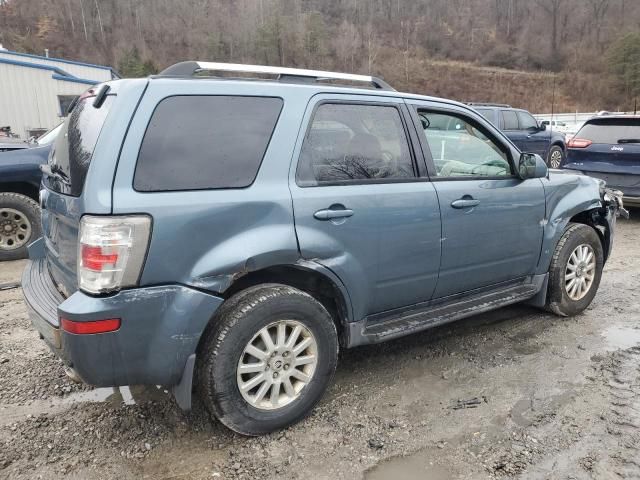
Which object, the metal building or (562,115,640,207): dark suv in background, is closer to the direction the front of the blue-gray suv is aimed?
the dark suv in background

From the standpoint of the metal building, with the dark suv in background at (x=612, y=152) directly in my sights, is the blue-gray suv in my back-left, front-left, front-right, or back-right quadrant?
front-right

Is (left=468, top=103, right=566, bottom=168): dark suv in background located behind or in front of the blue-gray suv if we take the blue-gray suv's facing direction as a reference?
in front

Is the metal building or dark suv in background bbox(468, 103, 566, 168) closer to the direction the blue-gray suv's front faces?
the dark suv in background

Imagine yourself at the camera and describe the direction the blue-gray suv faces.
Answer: facing away from the viewer and to the right of the viewer

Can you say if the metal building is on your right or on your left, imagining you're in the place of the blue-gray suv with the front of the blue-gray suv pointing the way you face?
on your left

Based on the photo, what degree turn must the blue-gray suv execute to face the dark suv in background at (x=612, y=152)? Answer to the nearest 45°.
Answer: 0° — it already faces it

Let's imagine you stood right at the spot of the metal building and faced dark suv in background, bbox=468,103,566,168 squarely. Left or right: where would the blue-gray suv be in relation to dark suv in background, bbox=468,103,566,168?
right
